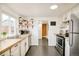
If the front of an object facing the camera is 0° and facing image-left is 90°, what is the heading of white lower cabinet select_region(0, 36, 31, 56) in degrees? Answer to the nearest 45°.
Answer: approximately 315°

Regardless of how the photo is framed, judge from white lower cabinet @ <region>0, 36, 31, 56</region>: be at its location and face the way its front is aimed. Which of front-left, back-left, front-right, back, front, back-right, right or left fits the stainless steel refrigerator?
front-left

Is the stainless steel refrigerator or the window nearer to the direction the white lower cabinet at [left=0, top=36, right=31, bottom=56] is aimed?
the stainless steel refrigerator
